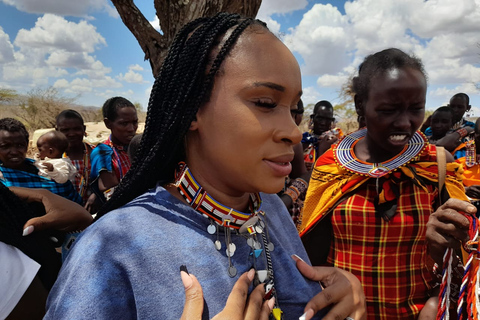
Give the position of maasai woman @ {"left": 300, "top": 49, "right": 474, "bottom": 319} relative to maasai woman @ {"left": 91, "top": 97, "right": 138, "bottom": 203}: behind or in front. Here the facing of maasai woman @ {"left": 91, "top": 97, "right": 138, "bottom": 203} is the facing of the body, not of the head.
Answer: in front

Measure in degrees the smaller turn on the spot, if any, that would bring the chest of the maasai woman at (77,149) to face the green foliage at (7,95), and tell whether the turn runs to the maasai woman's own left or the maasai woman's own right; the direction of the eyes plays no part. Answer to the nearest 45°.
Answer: approximately 180°

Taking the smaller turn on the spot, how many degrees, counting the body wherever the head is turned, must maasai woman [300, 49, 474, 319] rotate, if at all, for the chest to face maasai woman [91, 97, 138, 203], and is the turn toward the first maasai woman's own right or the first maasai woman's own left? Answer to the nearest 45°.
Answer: approximately 90° to the first maasai woman's own right

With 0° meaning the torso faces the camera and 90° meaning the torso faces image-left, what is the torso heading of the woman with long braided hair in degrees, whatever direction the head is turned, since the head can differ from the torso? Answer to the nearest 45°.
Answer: approximately 315°

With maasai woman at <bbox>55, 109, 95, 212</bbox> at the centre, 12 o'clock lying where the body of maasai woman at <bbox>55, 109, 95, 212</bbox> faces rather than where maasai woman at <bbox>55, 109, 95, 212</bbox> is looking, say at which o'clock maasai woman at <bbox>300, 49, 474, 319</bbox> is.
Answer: maasai woman at <bbox>300, 49, 474, 319</bbox> is roughly at 11 o'clock from maasai woman at <bbox>55, 109, 95, 212</bbox>.

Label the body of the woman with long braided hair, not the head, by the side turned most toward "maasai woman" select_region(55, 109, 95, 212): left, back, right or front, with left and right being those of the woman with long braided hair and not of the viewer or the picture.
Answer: back

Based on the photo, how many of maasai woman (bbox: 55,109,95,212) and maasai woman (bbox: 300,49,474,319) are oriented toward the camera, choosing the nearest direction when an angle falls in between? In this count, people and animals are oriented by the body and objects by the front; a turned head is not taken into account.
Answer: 2

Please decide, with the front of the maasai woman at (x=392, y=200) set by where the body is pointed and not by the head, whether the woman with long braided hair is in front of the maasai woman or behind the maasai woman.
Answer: in front

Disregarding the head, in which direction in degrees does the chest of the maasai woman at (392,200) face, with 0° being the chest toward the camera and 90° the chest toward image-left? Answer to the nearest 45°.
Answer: approximately 0°
